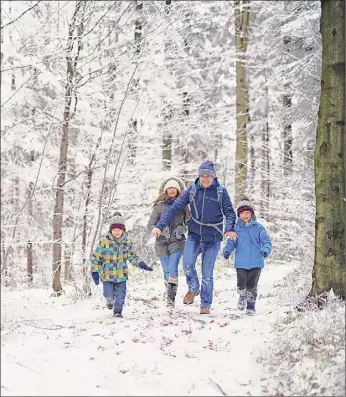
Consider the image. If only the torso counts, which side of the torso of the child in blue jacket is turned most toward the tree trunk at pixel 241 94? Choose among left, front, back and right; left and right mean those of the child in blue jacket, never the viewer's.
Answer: back

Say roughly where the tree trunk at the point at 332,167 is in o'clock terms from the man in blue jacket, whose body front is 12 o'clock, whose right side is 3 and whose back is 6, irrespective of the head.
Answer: The tree trunk is roughly at 10 o'clock from the man in blue jacket.

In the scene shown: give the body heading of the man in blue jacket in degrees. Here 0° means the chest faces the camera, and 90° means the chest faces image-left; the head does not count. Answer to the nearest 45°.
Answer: approximately 0°

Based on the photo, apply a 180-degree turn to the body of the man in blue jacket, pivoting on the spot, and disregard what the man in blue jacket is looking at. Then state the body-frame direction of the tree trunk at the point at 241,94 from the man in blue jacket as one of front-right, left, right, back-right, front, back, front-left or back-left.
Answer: front

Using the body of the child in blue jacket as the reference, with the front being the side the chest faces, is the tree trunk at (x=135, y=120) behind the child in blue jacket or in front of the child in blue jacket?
behind
